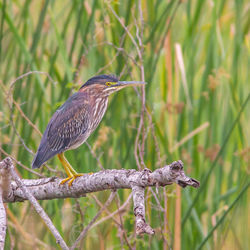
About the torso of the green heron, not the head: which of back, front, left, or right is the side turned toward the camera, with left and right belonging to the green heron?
right
